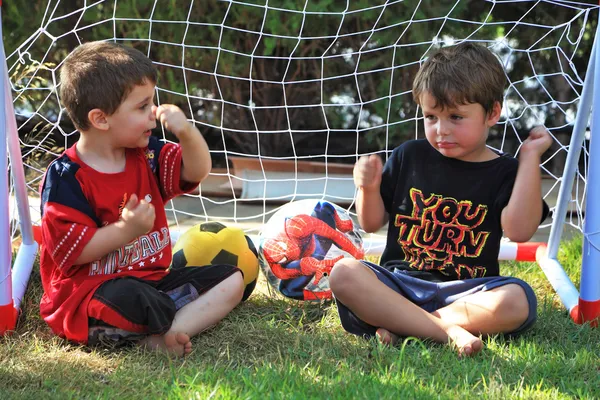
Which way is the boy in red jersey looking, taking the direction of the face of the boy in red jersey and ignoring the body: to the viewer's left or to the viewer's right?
to the viewer's right

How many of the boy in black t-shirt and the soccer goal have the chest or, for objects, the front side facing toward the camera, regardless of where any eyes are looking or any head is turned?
2

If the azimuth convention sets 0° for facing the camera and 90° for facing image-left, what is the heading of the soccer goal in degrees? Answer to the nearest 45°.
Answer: approximately 0°

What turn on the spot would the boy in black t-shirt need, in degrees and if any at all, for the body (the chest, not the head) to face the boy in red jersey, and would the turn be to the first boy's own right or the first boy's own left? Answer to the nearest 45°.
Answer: approximately 90° to the first boy's own right

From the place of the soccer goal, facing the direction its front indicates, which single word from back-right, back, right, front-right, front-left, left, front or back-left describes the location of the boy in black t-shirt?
front
